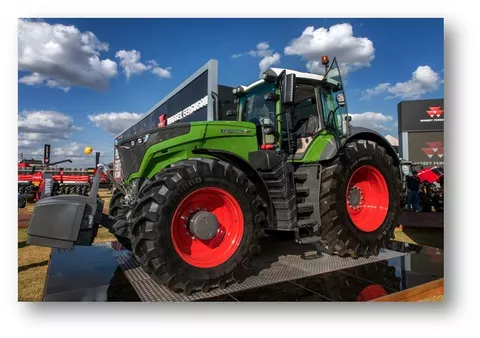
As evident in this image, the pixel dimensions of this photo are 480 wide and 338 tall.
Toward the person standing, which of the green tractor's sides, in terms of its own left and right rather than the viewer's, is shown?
back

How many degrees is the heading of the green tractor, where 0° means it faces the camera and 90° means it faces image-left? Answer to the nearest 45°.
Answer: approximately 45°
